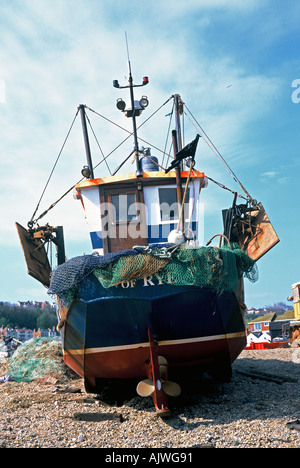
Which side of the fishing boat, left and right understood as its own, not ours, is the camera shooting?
back
